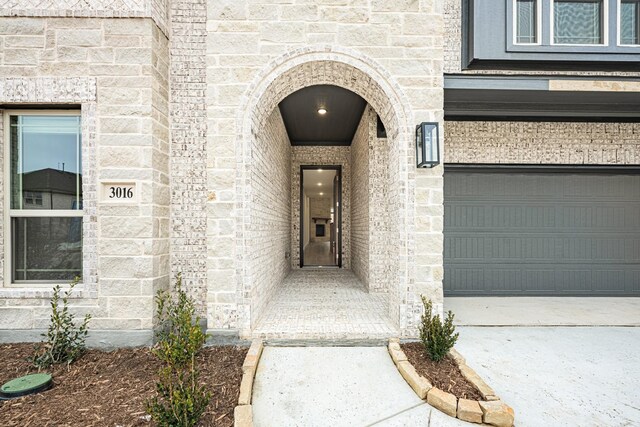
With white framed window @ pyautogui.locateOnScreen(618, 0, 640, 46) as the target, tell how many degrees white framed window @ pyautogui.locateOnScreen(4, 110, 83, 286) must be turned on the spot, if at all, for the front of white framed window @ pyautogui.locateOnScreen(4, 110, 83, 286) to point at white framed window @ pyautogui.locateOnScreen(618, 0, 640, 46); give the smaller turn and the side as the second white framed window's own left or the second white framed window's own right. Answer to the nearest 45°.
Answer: approximately 45° to the second white framed window's own left

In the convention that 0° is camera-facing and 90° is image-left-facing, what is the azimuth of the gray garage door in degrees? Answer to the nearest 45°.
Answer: approximately 0°

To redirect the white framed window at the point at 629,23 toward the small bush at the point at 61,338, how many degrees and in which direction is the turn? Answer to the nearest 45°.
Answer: approximately 45° to its right

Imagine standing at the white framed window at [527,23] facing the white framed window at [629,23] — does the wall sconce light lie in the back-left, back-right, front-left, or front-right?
back-right
